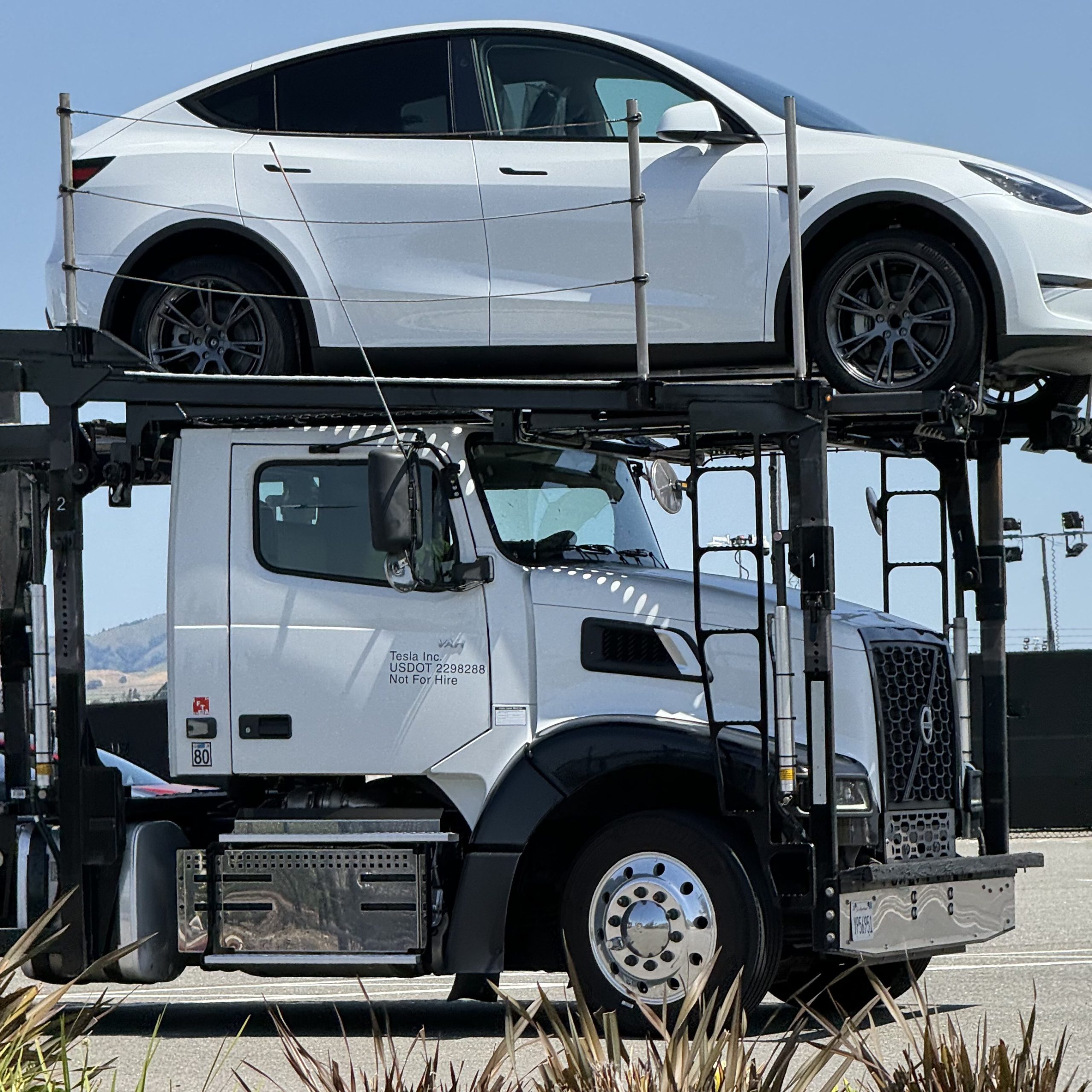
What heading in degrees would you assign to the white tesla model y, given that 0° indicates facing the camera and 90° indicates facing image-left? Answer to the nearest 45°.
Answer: approximately 270°
